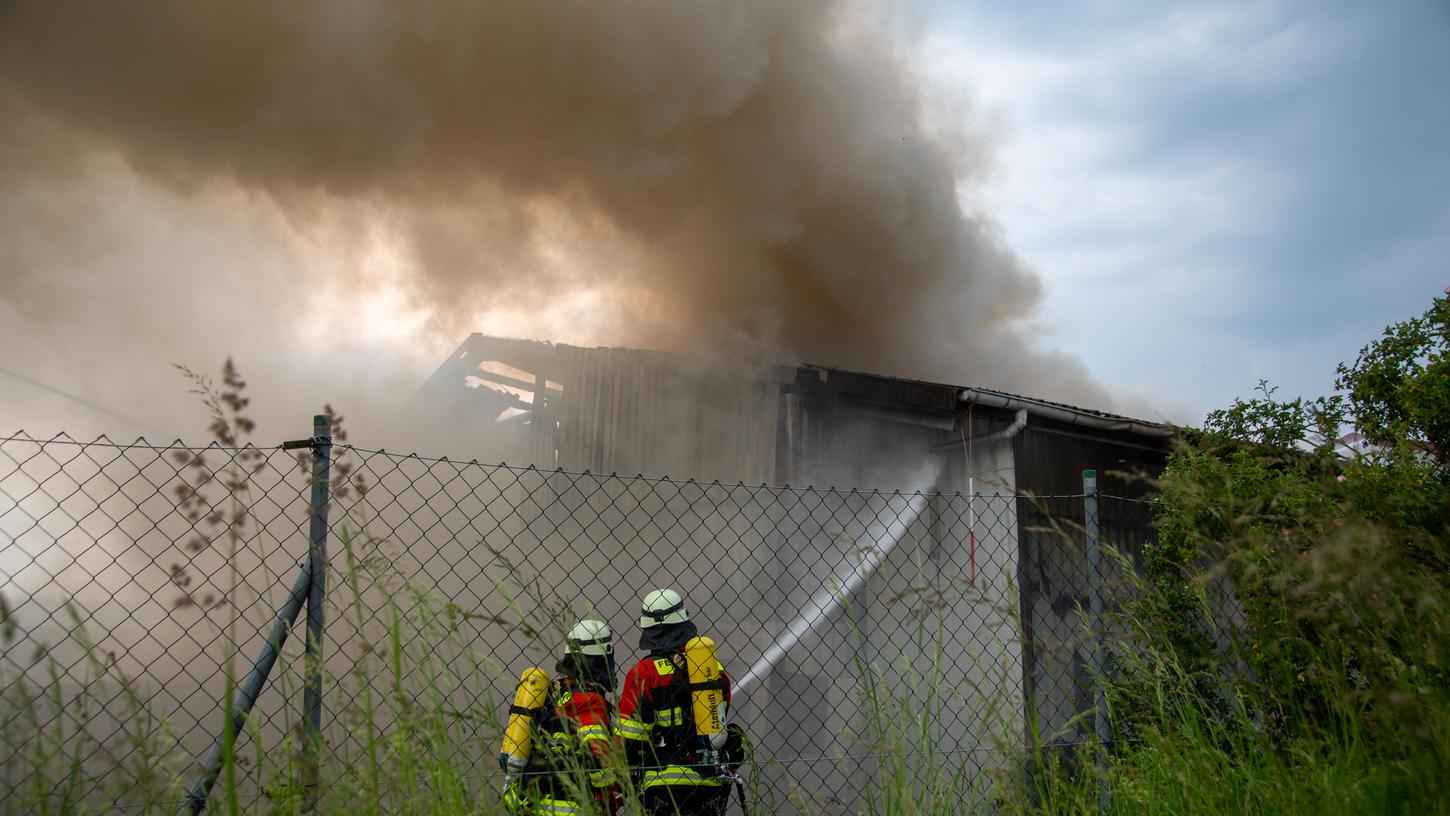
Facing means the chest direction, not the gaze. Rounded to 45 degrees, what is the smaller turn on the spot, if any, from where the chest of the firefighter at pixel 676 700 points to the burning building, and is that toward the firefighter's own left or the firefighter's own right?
approximately 45° to the firefighter's own right

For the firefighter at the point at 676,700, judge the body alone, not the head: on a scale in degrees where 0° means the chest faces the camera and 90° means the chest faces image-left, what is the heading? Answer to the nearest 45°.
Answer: approximately 135°
